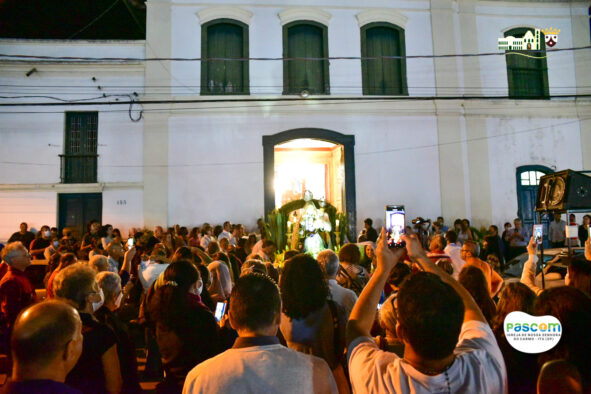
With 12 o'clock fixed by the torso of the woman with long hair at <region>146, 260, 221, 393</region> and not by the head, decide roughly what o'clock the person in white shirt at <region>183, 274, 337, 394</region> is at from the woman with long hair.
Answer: The person in white shirt is roughly at 4 o'clock from the woman with long hair.

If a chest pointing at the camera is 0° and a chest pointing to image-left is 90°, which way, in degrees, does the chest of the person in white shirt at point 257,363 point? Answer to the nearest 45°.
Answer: approximately 180°

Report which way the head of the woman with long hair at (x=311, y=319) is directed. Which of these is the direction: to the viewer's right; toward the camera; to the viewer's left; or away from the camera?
away from the camera

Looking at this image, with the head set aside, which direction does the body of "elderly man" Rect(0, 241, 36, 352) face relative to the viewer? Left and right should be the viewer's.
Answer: facing to the right of the viewer

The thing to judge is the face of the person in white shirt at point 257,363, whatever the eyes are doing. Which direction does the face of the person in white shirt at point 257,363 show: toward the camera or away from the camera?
away from the camera

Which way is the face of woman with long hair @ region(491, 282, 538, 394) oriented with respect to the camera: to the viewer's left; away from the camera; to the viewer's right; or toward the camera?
away from the camera

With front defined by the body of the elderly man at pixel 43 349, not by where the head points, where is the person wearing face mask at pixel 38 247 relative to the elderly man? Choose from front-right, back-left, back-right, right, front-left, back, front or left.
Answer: front-left

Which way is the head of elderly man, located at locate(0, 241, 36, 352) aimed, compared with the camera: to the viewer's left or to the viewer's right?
to the viewer's right

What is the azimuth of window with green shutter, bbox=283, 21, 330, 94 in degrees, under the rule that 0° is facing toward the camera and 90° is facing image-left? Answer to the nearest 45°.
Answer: approximately 0°

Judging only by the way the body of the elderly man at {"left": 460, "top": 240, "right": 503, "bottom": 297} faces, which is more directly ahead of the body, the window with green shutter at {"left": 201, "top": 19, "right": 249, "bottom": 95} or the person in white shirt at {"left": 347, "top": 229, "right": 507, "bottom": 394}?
the window with green shutter

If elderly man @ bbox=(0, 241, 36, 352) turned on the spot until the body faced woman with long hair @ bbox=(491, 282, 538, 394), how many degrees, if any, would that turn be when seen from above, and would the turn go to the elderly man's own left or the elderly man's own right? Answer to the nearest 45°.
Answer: approximately 45° to the elderly man's own right
